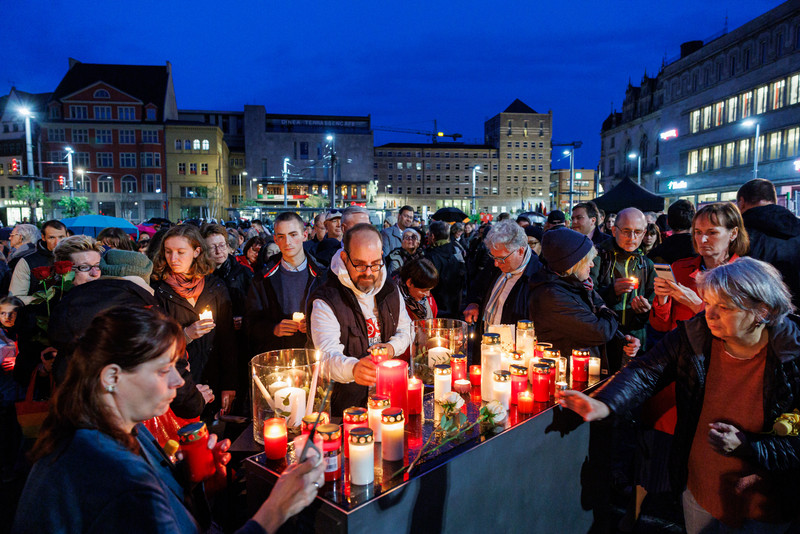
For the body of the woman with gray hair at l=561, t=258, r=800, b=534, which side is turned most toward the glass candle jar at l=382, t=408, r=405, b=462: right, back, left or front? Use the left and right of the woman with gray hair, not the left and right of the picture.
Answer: front

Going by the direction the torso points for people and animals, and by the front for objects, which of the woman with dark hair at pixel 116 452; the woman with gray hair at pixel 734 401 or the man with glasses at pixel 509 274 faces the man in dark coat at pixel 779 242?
the woman with dark hair

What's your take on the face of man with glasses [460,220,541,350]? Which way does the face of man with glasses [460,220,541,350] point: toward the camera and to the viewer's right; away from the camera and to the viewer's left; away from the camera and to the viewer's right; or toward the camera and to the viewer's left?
toward the camera and to the viewer's left

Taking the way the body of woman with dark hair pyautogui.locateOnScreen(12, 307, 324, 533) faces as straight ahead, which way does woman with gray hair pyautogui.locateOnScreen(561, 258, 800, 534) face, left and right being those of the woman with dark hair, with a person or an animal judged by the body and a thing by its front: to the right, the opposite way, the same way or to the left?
the opposite way

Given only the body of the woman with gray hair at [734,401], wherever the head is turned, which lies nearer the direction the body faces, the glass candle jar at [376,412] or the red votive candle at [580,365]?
the glass candle jar

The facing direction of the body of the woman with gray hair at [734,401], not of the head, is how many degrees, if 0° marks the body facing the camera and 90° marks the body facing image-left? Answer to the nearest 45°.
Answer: approximately 45°

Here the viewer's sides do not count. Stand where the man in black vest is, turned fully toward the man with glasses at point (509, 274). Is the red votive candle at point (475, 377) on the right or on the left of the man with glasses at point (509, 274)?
right

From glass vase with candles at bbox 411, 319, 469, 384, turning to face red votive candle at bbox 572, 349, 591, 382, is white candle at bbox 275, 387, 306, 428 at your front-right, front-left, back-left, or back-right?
back-right

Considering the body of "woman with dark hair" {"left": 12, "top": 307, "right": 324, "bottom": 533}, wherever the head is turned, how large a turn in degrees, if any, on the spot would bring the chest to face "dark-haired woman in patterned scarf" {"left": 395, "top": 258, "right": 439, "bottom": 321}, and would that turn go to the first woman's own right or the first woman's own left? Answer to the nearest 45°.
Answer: approximately 45° to the first woman's own left

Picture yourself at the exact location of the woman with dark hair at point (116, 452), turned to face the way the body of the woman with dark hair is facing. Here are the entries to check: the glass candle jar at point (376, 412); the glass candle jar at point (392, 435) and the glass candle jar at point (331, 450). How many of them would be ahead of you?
3

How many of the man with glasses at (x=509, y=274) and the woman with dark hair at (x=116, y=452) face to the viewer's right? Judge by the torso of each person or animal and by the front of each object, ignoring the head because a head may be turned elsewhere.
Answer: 1

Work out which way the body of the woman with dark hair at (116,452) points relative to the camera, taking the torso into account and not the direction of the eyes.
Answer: to the viewer's right

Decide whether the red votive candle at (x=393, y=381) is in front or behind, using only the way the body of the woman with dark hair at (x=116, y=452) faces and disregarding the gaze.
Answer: in front

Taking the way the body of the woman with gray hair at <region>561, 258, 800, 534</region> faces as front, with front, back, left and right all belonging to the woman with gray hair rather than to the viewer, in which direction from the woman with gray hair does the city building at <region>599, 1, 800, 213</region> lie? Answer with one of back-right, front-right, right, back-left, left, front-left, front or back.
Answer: back-right

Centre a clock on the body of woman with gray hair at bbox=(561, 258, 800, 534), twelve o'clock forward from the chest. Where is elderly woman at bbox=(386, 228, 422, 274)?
The elderly woman is roughly at 3 o'clock from the woman with gray hair.

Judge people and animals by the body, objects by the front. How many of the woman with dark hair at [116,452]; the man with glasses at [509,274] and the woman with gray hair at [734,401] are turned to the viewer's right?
1
